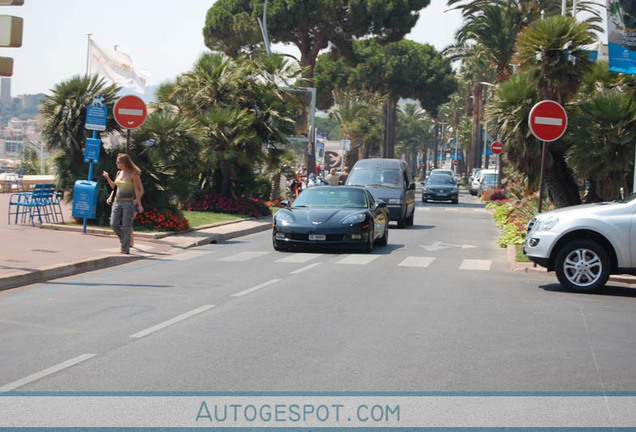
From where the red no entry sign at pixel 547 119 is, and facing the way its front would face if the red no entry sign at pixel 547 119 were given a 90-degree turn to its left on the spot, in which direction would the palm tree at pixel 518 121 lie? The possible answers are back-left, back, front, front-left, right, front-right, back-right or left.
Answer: left

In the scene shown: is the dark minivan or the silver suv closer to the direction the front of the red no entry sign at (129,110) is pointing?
the silver suv

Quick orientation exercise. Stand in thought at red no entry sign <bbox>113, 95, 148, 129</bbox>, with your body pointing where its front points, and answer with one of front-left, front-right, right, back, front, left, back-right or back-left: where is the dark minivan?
back-left

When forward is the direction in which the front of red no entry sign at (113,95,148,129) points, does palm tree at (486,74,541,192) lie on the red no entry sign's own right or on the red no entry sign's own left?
on the red no entry sign's own left

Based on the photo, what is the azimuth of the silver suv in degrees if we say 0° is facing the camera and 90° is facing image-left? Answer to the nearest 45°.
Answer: approximately 90°

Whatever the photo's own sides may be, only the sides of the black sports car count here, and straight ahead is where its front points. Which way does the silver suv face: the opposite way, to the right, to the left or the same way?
to the right

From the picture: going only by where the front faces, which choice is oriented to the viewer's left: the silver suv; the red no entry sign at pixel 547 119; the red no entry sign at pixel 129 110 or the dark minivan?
the silver suv

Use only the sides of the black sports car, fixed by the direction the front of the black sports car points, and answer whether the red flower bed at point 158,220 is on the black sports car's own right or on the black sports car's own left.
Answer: on the black sports car's own right
